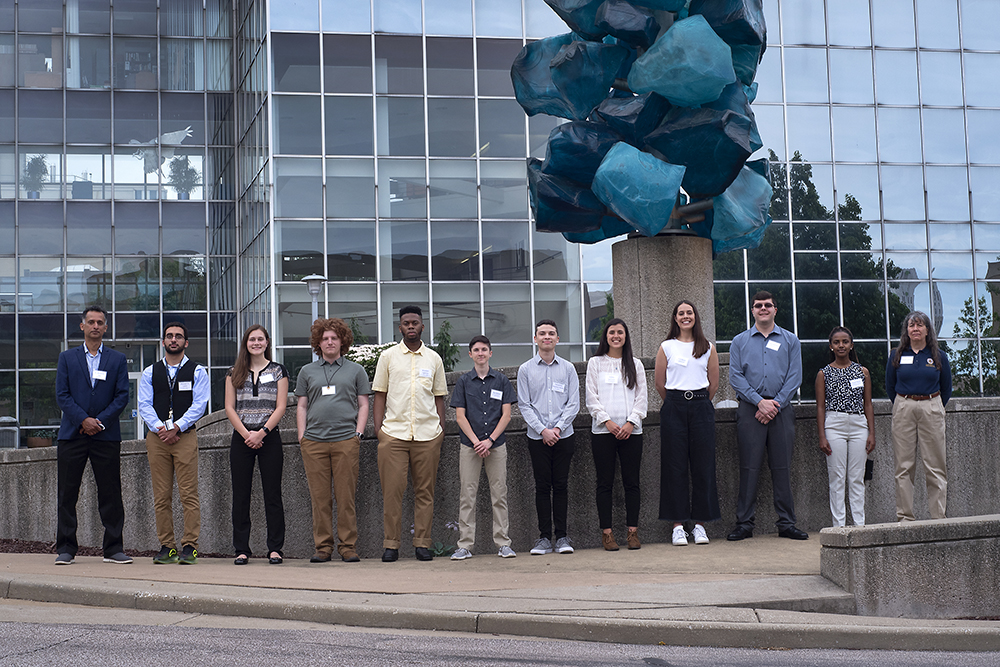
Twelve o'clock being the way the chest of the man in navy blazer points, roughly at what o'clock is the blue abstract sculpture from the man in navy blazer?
The blue abstract sculpture is roughly at 9 o'clock from the man in navy blazer.

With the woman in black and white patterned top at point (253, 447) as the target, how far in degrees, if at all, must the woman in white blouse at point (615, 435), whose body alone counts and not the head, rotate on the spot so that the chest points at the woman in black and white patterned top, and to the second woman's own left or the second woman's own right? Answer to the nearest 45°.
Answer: approximately 90° to the second woman's own right

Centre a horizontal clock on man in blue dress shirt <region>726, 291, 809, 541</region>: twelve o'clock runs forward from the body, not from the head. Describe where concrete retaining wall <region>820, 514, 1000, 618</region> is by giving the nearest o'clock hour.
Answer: The concrete retaining wall is roughly at 11 o'clock from the man in blue dress shirt.

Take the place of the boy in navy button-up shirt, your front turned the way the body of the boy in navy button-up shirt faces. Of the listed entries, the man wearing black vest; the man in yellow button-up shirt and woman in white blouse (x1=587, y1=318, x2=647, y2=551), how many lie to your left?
1

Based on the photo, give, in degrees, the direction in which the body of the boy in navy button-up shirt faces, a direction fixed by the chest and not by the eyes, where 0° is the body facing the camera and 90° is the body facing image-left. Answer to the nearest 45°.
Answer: approximately 0°

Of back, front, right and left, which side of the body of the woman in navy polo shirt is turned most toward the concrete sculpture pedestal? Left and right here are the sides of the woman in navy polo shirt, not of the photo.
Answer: right

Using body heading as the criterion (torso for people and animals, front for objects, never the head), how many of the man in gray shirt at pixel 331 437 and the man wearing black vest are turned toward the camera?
2

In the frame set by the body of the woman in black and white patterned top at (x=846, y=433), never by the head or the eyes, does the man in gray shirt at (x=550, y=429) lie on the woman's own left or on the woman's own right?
on the woman's own right

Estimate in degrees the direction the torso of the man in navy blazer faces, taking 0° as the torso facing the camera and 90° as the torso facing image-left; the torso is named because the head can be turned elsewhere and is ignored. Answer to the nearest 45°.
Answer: approximately 0°
